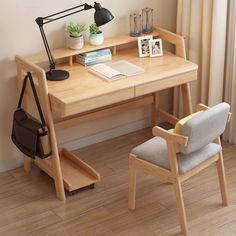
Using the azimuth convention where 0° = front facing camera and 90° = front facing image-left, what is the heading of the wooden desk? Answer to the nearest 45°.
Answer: approximately 315°

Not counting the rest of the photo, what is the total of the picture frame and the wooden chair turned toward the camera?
1

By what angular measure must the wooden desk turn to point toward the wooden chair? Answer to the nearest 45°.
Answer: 0° — it already faces it

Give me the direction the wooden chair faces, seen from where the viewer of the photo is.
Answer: facing away from the viewer and to the left of the viewer

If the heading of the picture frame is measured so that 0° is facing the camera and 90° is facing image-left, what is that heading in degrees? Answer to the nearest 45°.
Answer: approximately 0°
